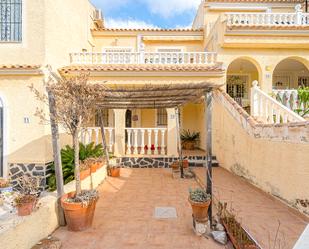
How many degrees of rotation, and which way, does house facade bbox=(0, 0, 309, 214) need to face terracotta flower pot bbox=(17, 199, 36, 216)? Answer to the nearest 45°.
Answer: approximately 45° to its right

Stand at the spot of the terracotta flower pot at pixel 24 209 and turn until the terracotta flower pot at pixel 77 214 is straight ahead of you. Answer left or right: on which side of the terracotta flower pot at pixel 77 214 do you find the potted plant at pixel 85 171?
left

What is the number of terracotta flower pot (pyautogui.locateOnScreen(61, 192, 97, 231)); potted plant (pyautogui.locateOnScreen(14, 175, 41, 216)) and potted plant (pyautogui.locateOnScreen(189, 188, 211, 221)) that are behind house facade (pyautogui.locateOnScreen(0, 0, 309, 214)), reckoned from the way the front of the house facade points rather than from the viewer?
0

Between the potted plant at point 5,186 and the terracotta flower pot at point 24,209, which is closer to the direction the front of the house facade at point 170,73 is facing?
the terracotta flower pot

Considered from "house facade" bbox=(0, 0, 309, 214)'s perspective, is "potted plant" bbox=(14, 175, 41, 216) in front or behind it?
in front

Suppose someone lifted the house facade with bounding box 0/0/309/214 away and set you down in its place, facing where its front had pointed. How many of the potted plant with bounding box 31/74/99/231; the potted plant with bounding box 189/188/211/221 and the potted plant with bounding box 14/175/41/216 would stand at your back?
0

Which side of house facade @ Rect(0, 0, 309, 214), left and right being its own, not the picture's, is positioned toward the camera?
front

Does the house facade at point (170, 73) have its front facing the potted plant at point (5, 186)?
no

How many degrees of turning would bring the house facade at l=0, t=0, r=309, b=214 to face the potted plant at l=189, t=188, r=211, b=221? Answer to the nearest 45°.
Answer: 0° — it already faces it
